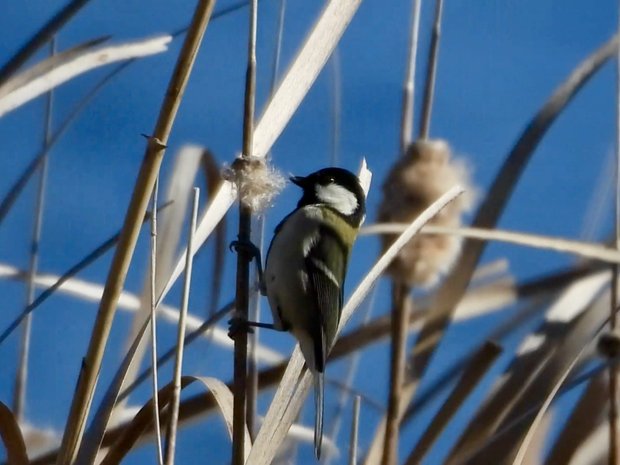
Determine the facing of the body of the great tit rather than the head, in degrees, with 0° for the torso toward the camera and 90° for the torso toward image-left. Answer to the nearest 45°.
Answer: approximately 90°

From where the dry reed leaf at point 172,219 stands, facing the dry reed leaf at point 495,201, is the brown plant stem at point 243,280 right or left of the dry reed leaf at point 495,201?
right

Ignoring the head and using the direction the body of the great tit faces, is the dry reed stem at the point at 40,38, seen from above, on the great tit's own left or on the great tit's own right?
on the great tit's own left
